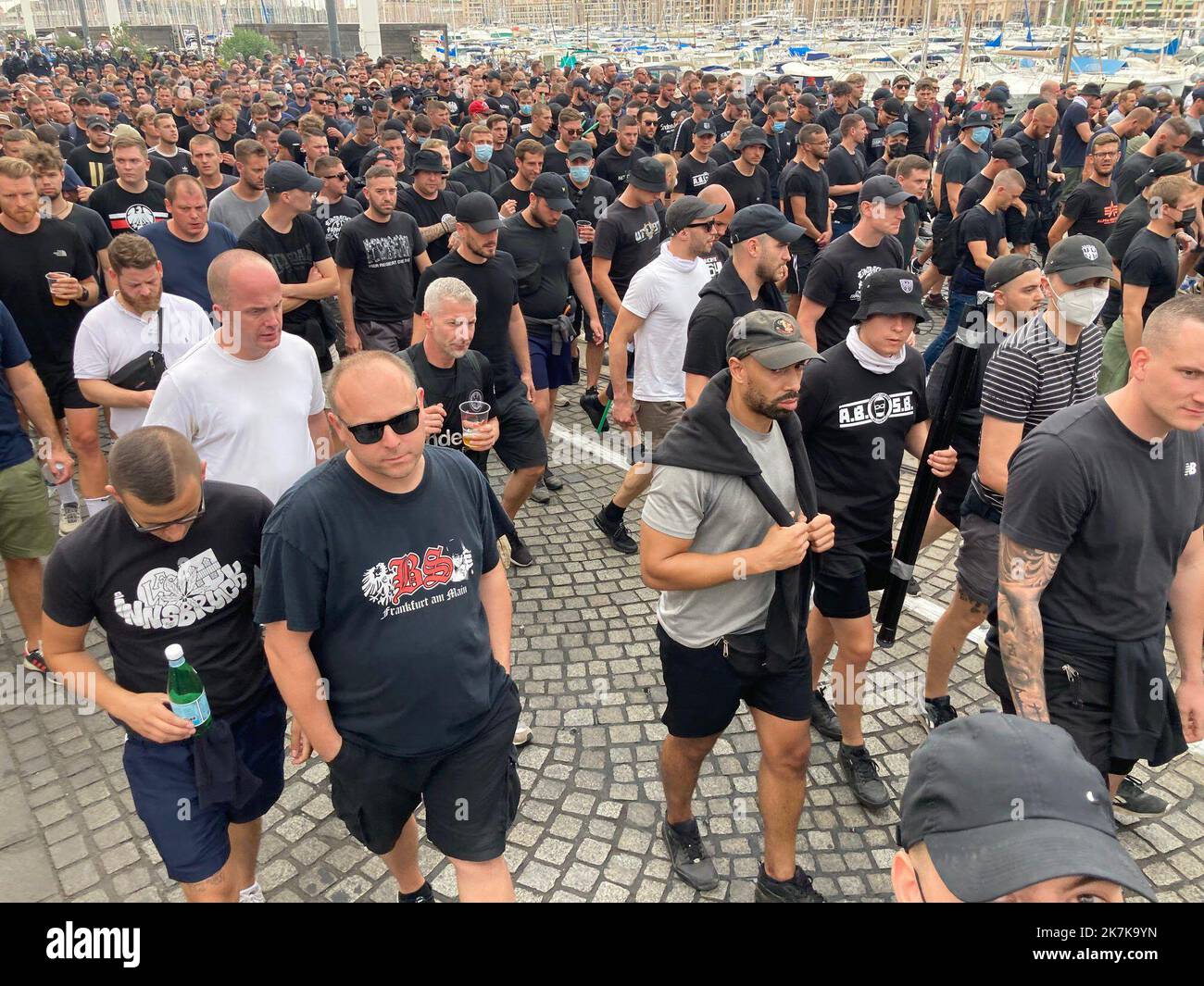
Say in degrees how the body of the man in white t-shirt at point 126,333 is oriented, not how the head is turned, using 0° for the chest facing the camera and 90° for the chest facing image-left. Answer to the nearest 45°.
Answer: approximately 315°

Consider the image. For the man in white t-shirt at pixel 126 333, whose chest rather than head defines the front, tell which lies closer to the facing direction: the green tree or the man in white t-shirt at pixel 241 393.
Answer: the man in white t-shirt

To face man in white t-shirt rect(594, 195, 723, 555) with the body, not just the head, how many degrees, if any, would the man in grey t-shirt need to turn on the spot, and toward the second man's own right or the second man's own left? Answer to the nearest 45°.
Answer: approximately 135° to the second man's own left

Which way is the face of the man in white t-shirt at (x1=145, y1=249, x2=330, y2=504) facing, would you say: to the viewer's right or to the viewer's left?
to the viewer's right

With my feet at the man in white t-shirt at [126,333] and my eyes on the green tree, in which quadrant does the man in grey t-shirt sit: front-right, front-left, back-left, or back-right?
back-right

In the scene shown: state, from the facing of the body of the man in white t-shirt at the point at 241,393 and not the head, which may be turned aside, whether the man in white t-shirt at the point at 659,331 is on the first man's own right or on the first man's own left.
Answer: on the first man's own left

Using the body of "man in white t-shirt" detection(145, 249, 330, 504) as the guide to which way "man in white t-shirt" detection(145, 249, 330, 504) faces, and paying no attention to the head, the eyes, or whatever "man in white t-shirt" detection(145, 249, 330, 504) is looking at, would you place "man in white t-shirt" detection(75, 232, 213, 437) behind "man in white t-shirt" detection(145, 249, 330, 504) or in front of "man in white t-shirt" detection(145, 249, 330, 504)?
behind

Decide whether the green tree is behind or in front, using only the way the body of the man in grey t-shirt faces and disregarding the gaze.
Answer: behind

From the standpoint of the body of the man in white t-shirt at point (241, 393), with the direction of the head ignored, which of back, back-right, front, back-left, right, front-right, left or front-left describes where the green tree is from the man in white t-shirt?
back-left

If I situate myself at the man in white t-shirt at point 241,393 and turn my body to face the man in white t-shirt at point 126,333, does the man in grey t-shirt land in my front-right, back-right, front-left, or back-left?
back-right
